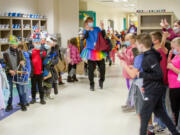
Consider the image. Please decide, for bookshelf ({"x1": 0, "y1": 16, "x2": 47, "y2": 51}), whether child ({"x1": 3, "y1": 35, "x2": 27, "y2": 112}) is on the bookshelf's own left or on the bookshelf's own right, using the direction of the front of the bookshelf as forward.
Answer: on the bookshelf's own right

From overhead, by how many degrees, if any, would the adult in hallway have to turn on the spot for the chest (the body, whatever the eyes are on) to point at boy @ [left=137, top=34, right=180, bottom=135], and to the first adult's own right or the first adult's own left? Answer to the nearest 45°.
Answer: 0° — they already face them

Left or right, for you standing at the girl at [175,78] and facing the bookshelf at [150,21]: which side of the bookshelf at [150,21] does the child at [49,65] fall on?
left

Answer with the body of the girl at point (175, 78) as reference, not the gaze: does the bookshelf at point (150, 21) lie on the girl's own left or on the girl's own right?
on the girl's own right

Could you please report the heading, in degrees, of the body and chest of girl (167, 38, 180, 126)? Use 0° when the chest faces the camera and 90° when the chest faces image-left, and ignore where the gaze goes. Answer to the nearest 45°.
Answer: approximately 90°

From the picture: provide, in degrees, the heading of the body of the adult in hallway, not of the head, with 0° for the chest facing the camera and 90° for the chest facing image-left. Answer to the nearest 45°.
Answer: approximately 0°

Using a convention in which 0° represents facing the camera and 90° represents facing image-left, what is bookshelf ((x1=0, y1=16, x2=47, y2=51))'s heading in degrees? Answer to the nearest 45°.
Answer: approximately 315°

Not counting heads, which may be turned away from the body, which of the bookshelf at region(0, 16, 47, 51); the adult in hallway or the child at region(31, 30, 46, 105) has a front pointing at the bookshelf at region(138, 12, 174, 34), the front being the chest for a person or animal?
the bookshelf at region(0, 16, 47, 51)

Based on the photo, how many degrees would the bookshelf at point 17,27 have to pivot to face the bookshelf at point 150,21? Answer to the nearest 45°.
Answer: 0° — it already faces it

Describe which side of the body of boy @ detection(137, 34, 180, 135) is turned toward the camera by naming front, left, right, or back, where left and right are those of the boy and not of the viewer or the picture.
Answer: left

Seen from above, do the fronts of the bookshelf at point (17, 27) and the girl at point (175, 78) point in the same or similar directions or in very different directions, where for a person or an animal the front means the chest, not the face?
very different directions

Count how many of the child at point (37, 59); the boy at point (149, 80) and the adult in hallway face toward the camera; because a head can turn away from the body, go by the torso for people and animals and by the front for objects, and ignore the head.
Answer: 2
